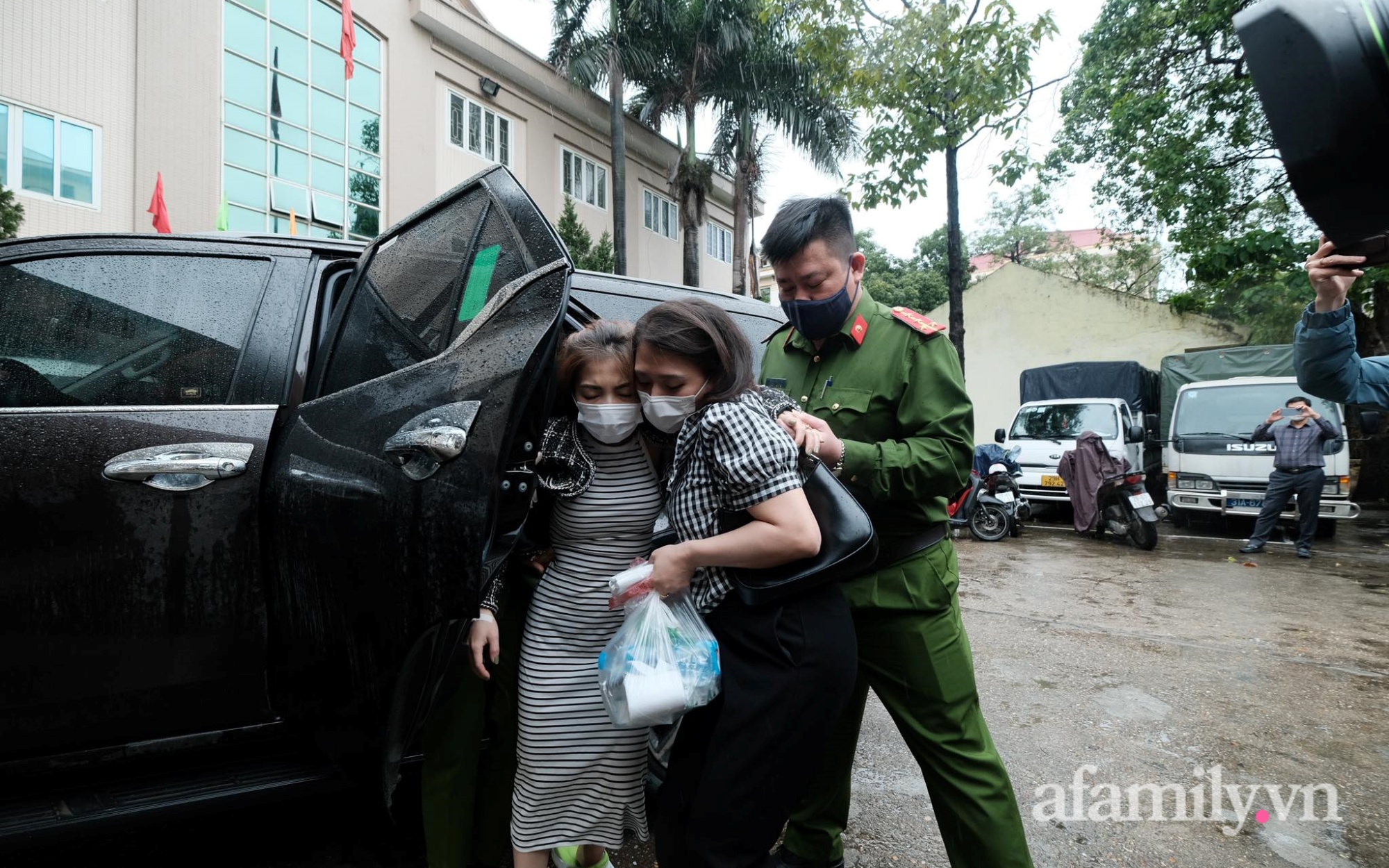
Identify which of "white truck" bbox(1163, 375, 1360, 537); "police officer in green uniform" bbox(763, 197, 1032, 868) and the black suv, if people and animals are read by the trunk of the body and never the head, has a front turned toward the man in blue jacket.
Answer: the white truck

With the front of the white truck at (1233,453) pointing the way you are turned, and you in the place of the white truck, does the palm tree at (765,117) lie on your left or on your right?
on your right

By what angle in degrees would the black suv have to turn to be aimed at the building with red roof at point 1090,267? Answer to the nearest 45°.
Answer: approximately 135° to its right

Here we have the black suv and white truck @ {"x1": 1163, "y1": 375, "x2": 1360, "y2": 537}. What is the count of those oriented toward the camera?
1

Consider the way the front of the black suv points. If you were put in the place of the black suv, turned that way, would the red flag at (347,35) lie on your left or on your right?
on your right

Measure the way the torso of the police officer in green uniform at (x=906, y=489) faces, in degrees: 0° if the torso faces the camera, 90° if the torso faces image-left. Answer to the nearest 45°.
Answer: approximately 45°

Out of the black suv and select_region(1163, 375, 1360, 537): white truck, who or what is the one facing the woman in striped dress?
the white truck

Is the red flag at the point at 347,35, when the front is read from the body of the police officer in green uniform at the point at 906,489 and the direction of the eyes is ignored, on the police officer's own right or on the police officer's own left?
on the police officer's own right

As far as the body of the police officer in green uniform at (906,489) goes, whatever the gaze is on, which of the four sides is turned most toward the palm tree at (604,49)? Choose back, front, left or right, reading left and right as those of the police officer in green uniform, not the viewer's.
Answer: right

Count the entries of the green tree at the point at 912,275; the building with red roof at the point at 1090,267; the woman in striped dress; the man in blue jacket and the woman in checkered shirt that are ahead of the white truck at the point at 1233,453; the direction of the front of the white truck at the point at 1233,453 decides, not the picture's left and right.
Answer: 3
